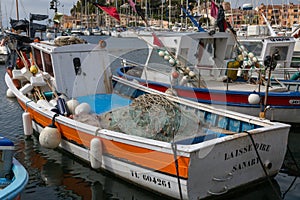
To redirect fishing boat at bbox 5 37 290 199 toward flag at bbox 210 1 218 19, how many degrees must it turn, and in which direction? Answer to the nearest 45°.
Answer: approximately 45° to its right

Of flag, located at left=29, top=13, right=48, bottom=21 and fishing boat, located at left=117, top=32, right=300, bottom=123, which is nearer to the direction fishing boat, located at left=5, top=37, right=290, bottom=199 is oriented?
the flag

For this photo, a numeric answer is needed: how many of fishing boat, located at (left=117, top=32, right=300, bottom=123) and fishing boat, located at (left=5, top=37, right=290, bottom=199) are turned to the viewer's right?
0

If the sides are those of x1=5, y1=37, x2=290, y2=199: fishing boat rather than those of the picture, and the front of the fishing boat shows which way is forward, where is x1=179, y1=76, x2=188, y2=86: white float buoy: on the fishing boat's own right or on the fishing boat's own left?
on the fishing boat's own right

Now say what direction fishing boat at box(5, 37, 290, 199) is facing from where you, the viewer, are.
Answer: facing away from the viewer and to the left of the viewer

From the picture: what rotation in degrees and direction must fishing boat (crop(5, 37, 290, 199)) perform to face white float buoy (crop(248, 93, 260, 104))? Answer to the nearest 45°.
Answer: approximately 90° to its right

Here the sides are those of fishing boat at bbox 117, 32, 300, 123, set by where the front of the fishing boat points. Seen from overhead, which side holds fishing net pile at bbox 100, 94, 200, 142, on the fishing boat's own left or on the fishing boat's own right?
on the fishing boat's own left

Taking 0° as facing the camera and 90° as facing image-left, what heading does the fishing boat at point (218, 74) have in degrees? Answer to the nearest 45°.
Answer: approximately 135°

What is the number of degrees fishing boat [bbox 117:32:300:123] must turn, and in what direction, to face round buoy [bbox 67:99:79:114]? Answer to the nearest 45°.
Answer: approximately 90° to its left

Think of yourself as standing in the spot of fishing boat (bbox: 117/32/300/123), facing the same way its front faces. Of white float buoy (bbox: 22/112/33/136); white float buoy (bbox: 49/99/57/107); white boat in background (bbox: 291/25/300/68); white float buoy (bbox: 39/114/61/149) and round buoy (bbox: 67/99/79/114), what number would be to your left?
4
